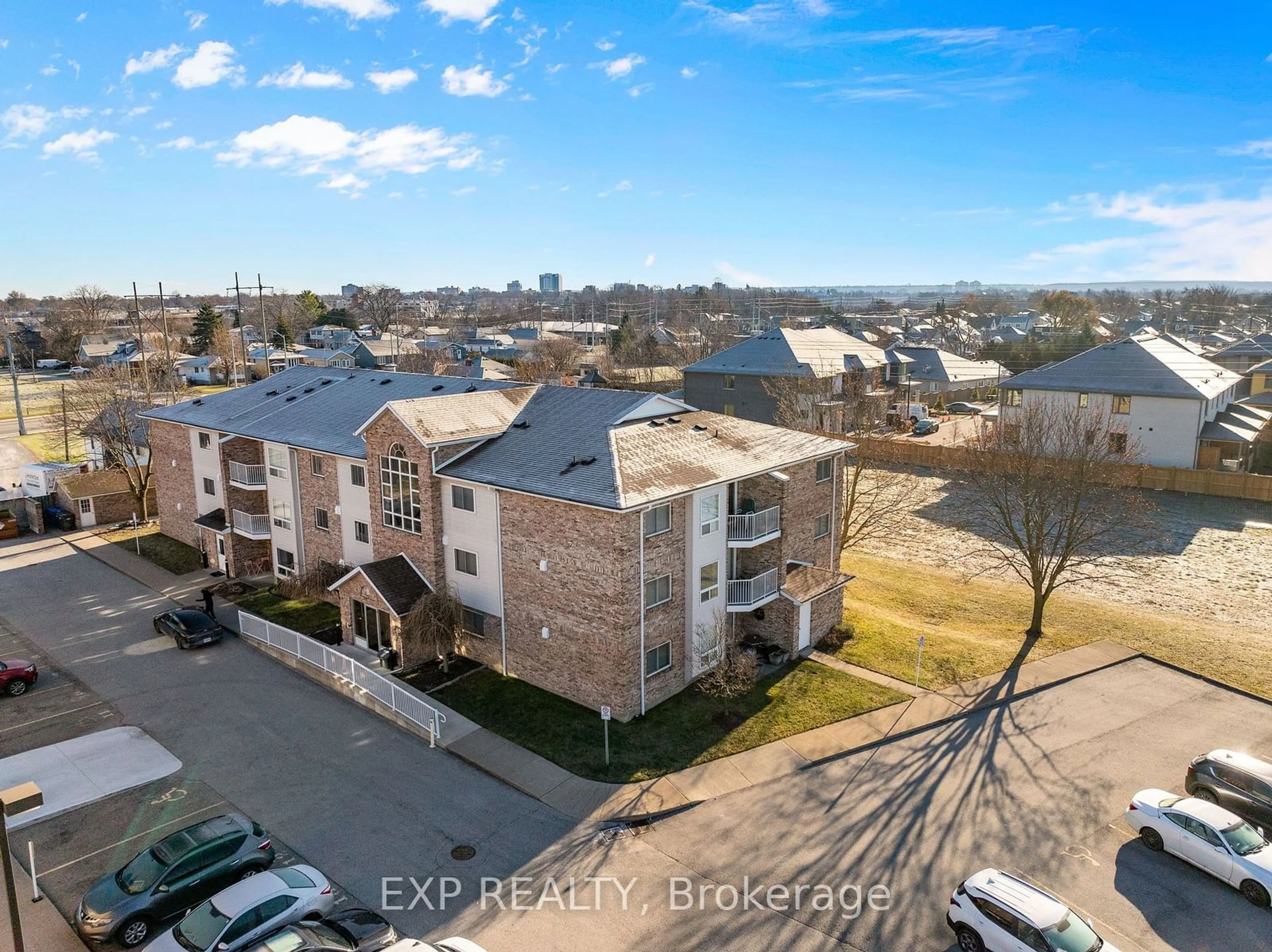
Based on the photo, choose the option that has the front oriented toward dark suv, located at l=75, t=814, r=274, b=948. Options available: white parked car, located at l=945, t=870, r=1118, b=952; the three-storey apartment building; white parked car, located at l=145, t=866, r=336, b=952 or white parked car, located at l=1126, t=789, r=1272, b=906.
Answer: the three-storey apartment building

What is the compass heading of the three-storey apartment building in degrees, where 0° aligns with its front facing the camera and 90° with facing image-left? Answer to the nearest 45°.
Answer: approximately 45°

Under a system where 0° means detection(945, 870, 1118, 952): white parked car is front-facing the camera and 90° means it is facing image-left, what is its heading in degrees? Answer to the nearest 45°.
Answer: approximately 315°

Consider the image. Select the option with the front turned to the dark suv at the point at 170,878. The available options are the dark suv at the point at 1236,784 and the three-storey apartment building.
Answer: the three-storey apartment building
